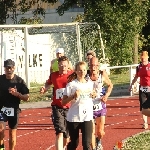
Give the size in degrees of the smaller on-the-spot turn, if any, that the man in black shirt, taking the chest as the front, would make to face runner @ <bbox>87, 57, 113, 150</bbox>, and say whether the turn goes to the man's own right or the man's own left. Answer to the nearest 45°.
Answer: approximately 90° to the man's own left

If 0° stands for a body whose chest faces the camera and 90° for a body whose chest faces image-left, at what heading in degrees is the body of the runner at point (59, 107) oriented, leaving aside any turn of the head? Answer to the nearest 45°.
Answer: approximately 0°

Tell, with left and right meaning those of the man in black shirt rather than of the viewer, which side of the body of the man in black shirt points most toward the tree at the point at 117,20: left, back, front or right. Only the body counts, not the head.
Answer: back

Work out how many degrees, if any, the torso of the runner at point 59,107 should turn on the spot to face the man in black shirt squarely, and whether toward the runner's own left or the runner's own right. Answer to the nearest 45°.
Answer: approximately 90° to the runner's own right

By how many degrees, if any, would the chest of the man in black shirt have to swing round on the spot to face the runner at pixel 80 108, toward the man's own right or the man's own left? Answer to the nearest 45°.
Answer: approximately 45° to the man's own left

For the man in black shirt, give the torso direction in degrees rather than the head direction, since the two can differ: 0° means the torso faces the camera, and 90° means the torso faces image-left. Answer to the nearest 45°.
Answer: approximately 0°

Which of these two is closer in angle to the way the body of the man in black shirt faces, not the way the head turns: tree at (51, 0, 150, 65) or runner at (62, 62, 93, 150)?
the runner
